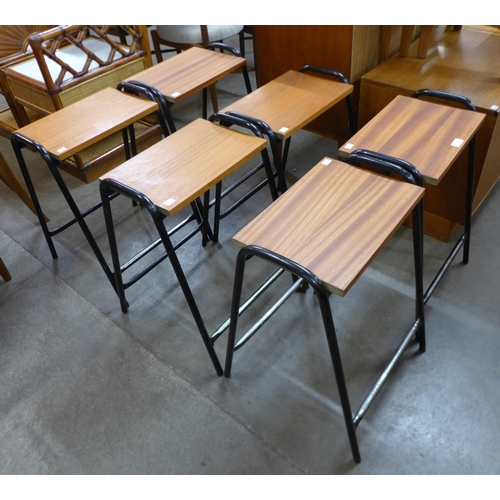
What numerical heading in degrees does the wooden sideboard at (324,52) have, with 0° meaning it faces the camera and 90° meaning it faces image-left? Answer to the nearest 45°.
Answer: approximately 315°

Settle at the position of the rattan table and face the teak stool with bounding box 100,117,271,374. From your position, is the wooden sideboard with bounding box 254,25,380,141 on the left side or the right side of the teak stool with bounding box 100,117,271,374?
left

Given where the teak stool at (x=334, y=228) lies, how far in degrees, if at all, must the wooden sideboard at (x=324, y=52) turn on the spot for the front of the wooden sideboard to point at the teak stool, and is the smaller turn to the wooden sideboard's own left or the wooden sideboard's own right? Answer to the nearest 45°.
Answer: approximately 45° to the wooden sideboard's own right

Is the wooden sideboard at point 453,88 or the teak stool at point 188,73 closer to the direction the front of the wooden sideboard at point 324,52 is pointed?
the wooden sideboard

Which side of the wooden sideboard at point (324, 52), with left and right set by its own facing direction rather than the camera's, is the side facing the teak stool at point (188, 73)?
right

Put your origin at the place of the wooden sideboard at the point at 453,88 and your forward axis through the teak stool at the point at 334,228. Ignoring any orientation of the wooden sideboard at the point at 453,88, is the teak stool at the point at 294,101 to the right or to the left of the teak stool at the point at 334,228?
right

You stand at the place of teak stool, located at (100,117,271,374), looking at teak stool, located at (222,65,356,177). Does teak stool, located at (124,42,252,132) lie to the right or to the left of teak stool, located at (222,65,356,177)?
left
